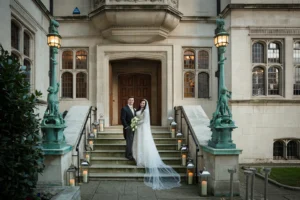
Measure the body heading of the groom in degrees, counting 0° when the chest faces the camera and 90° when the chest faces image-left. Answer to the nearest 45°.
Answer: approximately 315°

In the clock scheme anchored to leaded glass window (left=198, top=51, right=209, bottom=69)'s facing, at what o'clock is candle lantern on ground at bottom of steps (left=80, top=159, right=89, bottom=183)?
The candle lantern on ground at bottom of steps is roughly at 1 o'clock from the leaded glass window.

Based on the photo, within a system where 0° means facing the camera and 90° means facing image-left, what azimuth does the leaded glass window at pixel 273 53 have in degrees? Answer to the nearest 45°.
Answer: approximately 0°

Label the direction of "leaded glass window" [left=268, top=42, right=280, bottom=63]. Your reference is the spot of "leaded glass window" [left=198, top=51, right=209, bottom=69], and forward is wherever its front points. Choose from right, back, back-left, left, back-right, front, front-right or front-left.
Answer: left

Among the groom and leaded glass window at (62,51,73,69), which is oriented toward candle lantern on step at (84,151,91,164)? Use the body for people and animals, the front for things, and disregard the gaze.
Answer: the leaded glass window

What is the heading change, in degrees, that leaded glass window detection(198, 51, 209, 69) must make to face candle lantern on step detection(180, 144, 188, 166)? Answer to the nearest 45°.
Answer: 0° — it already faces it

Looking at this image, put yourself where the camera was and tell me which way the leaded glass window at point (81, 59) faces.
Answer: facing the viewer

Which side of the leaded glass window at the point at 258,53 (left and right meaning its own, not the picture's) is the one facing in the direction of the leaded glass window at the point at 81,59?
right

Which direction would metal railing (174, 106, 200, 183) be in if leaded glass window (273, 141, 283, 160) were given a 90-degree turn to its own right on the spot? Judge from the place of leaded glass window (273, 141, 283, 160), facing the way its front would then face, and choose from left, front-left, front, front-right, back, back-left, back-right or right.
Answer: front-left

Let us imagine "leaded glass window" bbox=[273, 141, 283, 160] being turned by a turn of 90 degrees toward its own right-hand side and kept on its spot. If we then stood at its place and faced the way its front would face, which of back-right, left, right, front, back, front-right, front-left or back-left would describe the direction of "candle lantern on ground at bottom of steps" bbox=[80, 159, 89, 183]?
front-left

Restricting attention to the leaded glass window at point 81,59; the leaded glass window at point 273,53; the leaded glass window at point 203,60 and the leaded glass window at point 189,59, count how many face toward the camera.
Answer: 4

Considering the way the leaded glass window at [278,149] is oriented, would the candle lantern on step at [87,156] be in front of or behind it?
in front

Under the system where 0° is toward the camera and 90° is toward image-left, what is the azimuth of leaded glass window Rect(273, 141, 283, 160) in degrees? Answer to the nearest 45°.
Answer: approximately 0°

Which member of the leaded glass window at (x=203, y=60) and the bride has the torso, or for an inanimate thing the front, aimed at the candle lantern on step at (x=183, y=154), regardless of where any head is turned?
the leaded glass window

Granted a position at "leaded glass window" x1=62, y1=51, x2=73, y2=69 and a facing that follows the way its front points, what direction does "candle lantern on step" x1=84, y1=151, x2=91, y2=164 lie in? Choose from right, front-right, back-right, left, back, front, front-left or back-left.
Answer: front
